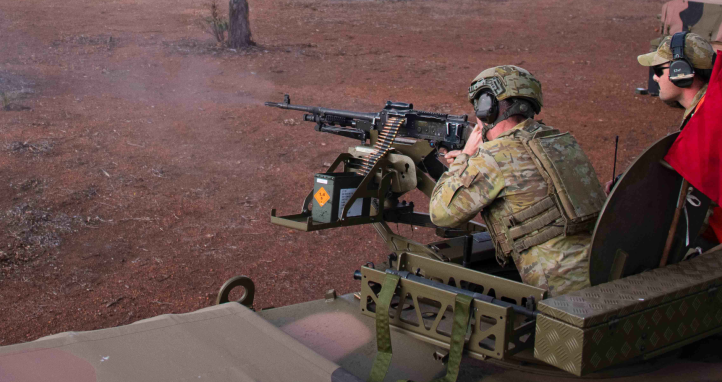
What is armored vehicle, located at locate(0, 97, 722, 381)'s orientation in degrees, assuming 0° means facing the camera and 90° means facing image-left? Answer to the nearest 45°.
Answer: approximately 90°
